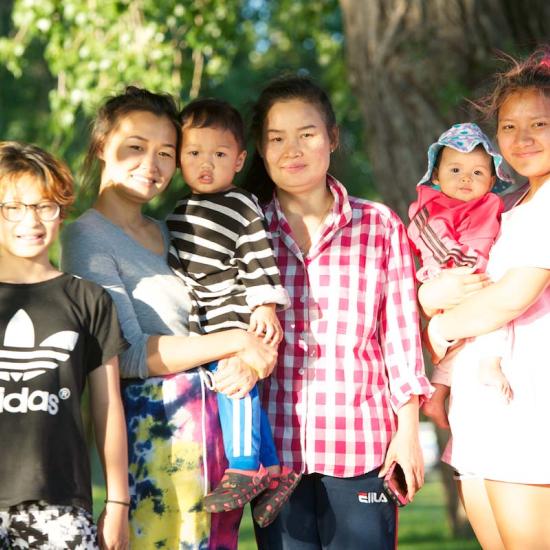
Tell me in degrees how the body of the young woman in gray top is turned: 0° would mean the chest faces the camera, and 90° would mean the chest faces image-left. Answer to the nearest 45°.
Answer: approximately 315°

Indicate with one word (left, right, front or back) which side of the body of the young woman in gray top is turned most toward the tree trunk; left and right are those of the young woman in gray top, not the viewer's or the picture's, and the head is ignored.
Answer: left

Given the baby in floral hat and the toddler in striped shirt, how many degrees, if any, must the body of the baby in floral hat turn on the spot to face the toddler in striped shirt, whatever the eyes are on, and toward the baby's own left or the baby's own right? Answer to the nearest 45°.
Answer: approximately 90° to the baby's own right

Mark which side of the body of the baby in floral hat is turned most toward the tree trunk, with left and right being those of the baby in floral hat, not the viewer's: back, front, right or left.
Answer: back

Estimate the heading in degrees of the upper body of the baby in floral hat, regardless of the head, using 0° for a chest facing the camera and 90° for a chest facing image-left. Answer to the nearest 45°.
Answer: approximately 0°

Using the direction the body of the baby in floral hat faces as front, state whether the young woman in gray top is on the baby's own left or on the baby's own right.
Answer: on the baby's own right
